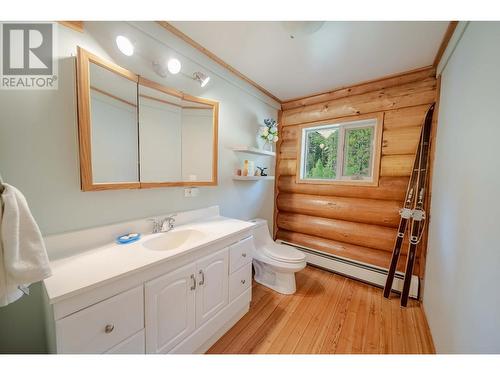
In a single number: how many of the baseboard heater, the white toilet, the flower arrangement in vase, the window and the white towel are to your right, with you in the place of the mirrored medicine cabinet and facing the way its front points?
1

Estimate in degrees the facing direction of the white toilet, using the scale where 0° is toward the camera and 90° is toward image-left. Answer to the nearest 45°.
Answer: approximately 315°

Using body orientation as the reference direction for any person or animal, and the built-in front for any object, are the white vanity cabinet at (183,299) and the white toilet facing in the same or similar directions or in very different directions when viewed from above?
same or similar directions

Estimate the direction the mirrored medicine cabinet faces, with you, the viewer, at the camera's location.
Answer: facing the viewer and to the right of the viewer

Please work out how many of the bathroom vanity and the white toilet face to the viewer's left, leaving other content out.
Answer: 0

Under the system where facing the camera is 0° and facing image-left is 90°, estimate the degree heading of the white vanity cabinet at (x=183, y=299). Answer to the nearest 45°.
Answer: approximately 315°

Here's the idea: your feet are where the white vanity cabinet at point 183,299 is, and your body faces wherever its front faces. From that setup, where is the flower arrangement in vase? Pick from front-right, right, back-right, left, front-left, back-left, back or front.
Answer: left

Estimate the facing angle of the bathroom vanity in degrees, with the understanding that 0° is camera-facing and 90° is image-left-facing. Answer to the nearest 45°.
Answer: approximately 315°

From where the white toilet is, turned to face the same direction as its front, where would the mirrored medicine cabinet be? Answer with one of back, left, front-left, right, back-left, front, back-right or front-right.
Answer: right

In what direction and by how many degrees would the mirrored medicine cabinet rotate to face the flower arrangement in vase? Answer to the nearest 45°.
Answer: approximately 45° to its left

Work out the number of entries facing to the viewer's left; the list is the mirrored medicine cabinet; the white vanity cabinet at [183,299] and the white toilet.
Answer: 0

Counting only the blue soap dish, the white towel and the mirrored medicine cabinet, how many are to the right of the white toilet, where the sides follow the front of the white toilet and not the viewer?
3

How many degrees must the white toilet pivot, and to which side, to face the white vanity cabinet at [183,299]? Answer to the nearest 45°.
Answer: approximately 90° to its right

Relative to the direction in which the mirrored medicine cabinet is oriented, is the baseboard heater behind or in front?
in front

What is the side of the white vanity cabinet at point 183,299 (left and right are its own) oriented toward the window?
left
